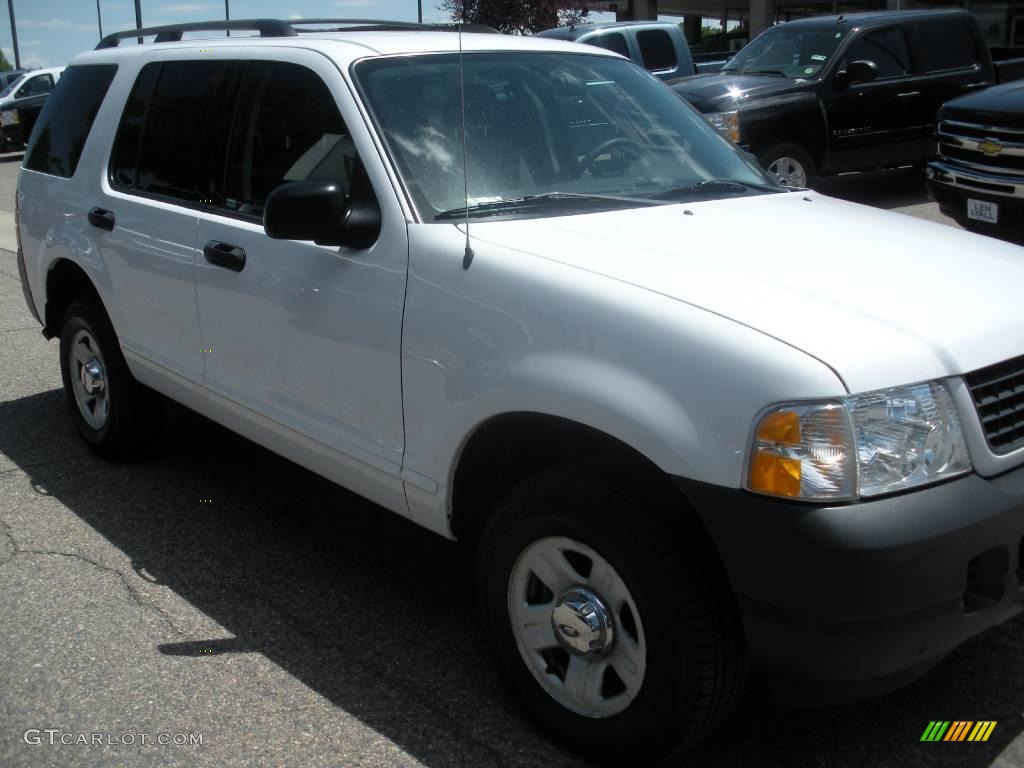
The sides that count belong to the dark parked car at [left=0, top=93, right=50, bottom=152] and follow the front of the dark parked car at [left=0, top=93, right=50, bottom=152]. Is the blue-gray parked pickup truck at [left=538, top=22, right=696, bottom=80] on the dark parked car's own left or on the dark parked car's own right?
on the dark parked car's own left

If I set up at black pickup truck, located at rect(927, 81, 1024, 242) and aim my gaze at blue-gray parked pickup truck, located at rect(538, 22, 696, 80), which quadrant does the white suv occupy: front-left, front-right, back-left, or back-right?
back-left

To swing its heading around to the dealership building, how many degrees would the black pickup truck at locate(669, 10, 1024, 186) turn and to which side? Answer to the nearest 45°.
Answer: approximately 135° to its right

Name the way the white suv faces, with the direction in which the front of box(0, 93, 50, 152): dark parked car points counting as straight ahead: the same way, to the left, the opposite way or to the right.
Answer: to the left

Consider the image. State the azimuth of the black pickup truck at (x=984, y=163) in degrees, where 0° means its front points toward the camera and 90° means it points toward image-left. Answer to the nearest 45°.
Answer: approximately 45°

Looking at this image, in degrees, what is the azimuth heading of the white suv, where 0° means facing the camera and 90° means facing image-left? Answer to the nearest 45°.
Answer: approximately 315°

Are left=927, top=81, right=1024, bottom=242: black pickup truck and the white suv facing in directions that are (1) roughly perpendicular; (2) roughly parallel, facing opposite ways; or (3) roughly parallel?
roughly perpendicular

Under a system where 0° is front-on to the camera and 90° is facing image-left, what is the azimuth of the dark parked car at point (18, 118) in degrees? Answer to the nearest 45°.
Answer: approximately 45°

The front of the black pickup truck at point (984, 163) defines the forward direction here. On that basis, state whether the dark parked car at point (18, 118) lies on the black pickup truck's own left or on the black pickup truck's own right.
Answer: on the black pickup truck's own right

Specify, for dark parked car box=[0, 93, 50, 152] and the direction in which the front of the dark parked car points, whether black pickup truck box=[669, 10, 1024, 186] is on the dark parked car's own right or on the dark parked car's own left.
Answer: on the dark parked car's own left
